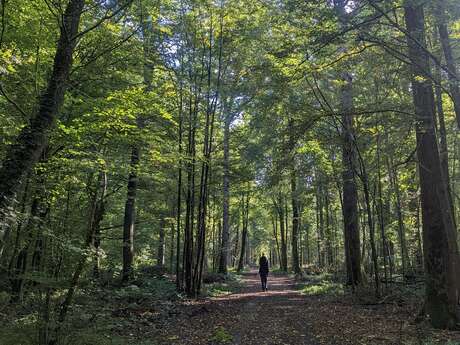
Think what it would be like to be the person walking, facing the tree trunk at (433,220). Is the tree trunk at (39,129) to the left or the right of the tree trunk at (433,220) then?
right

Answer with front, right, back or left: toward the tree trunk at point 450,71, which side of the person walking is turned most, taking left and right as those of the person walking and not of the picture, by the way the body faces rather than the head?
back

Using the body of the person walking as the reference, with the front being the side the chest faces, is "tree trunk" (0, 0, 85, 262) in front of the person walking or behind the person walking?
behind

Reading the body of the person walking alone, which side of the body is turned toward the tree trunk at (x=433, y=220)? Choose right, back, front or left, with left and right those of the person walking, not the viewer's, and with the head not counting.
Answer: back

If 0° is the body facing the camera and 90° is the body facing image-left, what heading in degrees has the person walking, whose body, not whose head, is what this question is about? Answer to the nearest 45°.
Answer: approximately 180°
